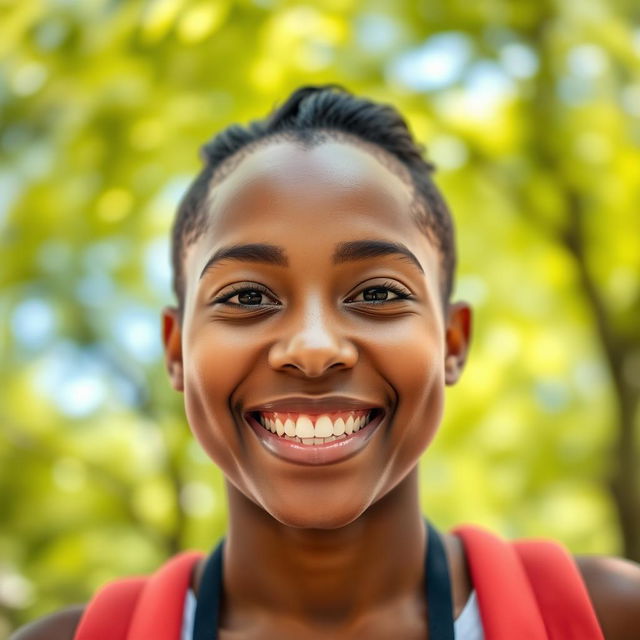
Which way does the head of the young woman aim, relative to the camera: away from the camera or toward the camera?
toward the camera

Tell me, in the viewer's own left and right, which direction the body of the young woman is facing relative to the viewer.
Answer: facing the viewer
